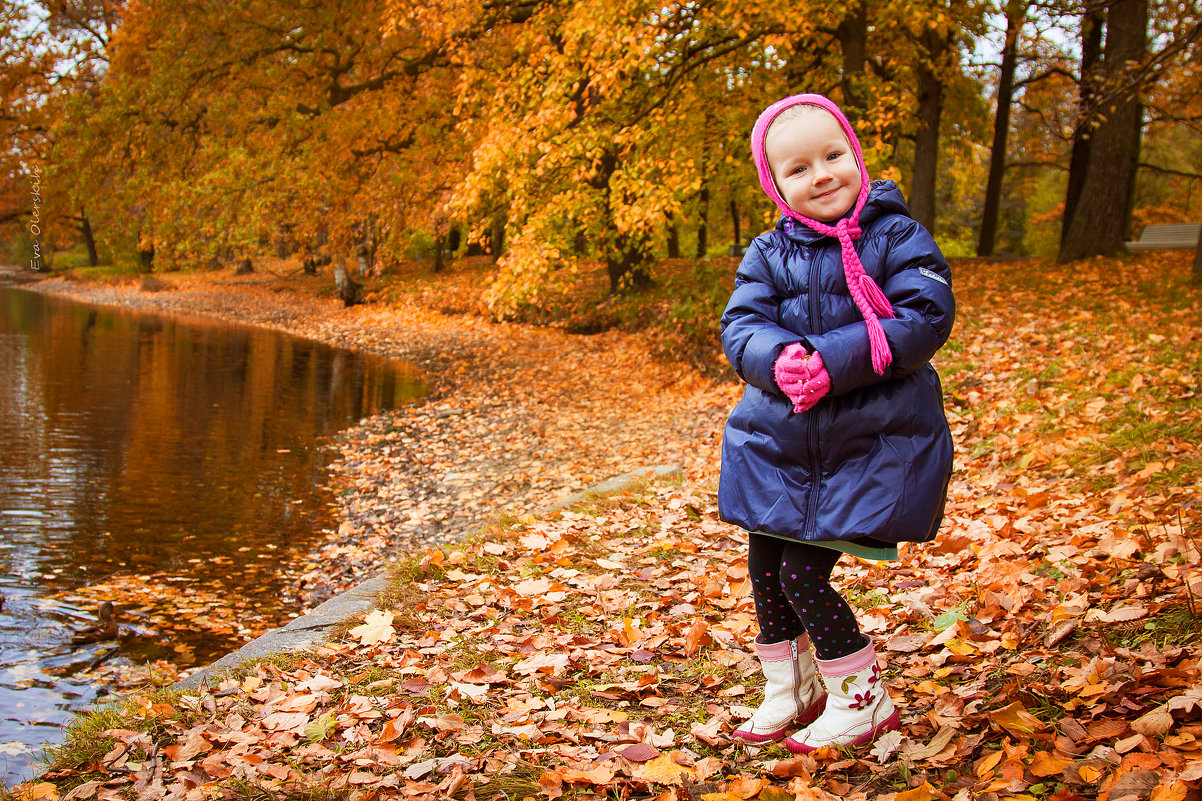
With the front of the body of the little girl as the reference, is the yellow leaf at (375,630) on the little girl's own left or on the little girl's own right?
on the little girl's own right

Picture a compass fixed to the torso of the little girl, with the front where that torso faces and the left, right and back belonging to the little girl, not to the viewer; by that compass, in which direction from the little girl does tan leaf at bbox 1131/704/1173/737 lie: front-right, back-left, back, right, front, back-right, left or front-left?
back-left

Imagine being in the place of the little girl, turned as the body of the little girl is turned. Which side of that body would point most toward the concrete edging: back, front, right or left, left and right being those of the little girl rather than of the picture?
right

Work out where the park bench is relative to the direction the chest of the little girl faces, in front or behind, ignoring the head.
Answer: behind

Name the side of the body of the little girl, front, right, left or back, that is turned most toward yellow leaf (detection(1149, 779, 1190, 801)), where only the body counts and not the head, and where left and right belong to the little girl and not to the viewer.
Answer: left

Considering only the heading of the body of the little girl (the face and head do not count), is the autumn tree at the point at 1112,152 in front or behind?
behind

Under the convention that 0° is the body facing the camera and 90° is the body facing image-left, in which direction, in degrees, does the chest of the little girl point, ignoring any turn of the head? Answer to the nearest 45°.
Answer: approximately 45°
